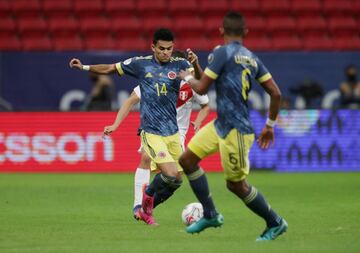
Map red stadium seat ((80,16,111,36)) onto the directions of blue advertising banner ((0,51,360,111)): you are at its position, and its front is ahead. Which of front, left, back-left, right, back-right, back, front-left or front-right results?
back

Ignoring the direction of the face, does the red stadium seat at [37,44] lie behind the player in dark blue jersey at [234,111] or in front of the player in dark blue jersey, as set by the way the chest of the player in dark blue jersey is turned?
in front

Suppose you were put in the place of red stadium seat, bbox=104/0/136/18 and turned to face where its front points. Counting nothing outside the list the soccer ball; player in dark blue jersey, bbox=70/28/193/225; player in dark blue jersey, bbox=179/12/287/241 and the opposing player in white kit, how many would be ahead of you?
4

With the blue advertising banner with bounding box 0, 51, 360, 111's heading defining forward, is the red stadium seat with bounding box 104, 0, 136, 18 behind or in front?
behind

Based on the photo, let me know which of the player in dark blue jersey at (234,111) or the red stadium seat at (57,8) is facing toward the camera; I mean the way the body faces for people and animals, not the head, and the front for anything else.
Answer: the red stadium seat

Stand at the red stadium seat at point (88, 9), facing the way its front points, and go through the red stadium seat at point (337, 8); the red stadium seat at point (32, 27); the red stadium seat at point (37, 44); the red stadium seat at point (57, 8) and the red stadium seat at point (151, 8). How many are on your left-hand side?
2

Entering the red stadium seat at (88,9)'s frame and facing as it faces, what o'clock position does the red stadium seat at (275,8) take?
the red stadium seat at (275,8) is roughly at 9 o'clock from the red stadium seat at (88,9).

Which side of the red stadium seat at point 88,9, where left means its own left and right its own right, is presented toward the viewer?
front

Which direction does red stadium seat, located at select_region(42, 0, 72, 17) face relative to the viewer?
toward the camera

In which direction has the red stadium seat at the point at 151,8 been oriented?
toward the camera

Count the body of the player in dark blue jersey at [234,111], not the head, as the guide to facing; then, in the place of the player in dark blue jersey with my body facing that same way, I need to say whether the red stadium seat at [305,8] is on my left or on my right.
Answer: on my right

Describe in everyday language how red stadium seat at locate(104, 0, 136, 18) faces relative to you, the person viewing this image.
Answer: facing the viewer

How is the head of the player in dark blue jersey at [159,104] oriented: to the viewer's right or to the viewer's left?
to the viewer's right

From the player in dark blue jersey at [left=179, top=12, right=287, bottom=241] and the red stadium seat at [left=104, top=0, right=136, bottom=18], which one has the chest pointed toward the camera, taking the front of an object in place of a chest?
the red stadium seat
